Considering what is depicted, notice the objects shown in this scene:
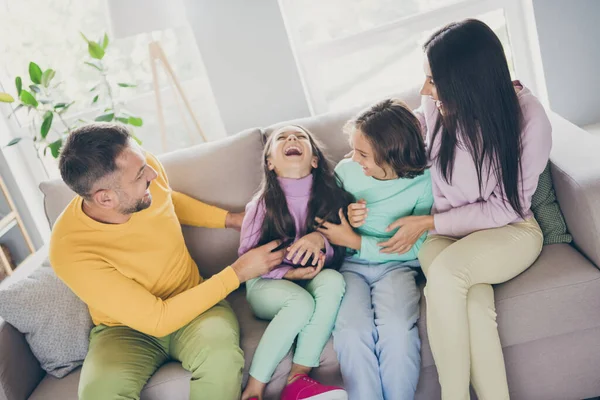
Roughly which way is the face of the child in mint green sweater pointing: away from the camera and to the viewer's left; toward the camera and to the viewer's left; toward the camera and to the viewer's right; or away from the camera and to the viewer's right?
toward the camera and to the viewer's left

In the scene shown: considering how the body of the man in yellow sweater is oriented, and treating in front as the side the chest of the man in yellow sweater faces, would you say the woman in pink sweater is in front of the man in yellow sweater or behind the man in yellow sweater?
in front

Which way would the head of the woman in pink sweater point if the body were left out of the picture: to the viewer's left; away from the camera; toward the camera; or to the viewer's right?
to the viewer's left

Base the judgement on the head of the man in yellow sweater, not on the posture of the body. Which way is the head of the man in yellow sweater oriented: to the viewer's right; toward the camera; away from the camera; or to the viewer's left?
to the viewer's right

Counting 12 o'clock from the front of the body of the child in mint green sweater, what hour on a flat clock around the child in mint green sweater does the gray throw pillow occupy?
The gray throw pillow is roughly at 3 o'clock from the child in mint green sweater.

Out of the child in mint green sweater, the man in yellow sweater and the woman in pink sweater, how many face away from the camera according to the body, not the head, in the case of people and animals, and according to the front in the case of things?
0

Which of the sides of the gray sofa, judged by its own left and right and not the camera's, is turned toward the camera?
front

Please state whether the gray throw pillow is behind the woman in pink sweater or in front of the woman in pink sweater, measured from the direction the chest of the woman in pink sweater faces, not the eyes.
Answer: in front

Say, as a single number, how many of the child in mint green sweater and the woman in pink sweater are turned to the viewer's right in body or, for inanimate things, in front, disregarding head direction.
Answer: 0

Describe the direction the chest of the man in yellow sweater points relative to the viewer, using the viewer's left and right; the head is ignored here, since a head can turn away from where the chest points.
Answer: facing the viewer and to the right of the viewer

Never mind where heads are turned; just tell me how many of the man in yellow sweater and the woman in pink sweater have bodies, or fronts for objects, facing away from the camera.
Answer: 0

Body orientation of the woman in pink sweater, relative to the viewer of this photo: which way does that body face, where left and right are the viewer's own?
facing the viewer and to the left of the viewer

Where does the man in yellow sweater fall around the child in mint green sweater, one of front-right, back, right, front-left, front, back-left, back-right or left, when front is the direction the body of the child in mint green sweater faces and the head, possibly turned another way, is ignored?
right

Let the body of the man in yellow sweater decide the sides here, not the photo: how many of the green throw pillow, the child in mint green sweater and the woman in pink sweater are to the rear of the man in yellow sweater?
0

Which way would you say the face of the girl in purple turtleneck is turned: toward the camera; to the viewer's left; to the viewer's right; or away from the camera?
toward the camera

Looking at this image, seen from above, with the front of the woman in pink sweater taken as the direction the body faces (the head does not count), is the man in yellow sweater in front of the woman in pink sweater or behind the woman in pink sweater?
in front
